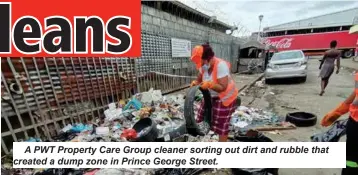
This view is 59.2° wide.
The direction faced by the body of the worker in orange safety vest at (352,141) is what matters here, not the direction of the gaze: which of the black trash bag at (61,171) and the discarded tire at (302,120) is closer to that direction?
the black trash bag

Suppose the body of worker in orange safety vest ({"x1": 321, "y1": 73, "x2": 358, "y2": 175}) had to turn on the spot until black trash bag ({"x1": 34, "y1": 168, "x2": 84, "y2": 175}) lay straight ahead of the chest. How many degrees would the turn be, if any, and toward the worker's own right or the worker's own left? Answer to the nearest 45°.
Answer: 0° — they already face it

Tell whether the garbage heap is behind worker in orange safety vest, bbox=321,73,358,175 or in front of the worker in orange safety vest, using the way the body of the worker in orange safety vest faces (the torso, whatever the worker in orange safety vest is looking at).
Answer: in front

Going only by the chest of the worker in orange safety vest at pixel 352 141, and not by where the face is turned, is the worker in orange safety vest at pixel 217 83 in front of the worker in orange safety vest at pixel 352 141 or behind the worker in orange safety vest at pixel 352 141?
in front

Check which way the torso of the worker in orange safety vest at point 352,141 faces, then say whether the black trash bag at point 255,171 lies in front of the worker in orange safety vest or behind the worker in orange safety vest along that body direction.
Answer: in front

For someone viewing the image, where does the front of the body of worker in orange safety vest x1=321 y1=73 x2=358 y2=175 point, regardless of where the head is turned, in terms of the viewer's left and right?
facing to the left of the viewer

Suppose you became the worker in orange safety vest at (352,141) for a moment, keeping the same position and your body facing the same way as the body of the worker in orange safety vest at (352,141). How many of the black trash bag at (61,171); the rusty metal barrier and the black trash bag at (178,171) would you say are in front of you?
3
